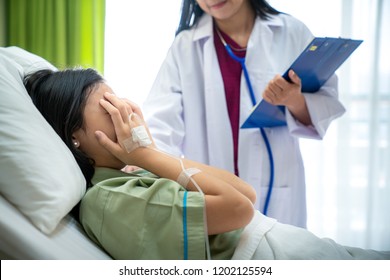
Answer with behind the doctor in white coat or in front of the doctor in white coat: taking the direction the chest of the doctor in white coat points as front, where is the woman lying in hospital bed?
in front

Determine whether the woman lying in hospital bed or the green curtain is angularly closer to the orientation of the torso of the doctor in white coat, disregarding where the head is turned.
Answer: the woman lying in hospital bed

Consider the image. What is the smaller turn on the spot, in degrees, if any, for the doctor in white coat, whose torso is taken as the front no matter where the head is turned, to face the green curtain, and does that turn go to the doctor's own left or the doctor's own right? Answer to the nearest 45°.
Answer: approximately 135° to the doctor's own right

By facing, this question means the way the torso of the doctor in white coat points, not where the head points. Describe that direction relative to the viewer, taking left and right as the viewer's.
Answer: facing the viewer

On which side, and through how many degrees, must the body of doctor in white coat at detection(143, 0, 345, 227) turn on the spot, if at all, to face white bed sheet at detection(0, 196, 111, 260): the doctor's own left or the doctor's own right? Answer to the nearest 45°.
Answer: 0° — they already face it

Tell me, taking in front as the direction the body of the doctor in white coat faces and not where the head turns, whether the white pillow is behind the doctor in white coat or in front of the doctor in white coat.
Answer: in front

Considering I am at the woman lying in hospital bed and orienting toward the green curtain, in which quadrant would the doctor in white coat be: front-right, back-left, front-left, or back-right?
front-right
